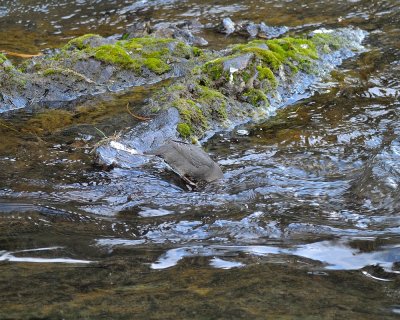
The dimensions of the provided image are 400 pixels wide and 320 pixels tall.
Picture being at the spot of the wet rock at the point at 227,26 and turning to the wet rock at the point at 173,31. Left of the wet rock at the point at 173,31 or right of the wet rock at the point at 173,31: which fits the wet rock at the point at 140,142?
left

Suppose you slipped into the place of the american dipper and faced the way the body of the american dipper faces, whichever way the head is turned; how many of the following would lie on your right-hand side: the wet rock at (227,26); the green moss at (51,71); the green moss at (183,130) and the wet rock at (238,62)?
0

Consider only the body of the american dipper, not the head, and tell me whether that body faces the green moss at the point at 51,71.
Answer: no

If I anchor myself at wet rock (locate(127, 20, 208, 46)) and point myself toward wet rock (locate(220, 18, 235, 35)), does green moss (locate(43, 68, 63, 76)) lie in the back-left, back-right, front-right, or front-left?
back-right

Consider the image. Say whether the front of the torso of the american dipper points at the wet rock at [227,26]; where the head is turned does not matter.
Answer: no

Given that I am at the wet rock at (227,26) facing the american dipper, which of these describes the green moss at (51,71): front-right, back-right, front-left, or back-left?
front-right
